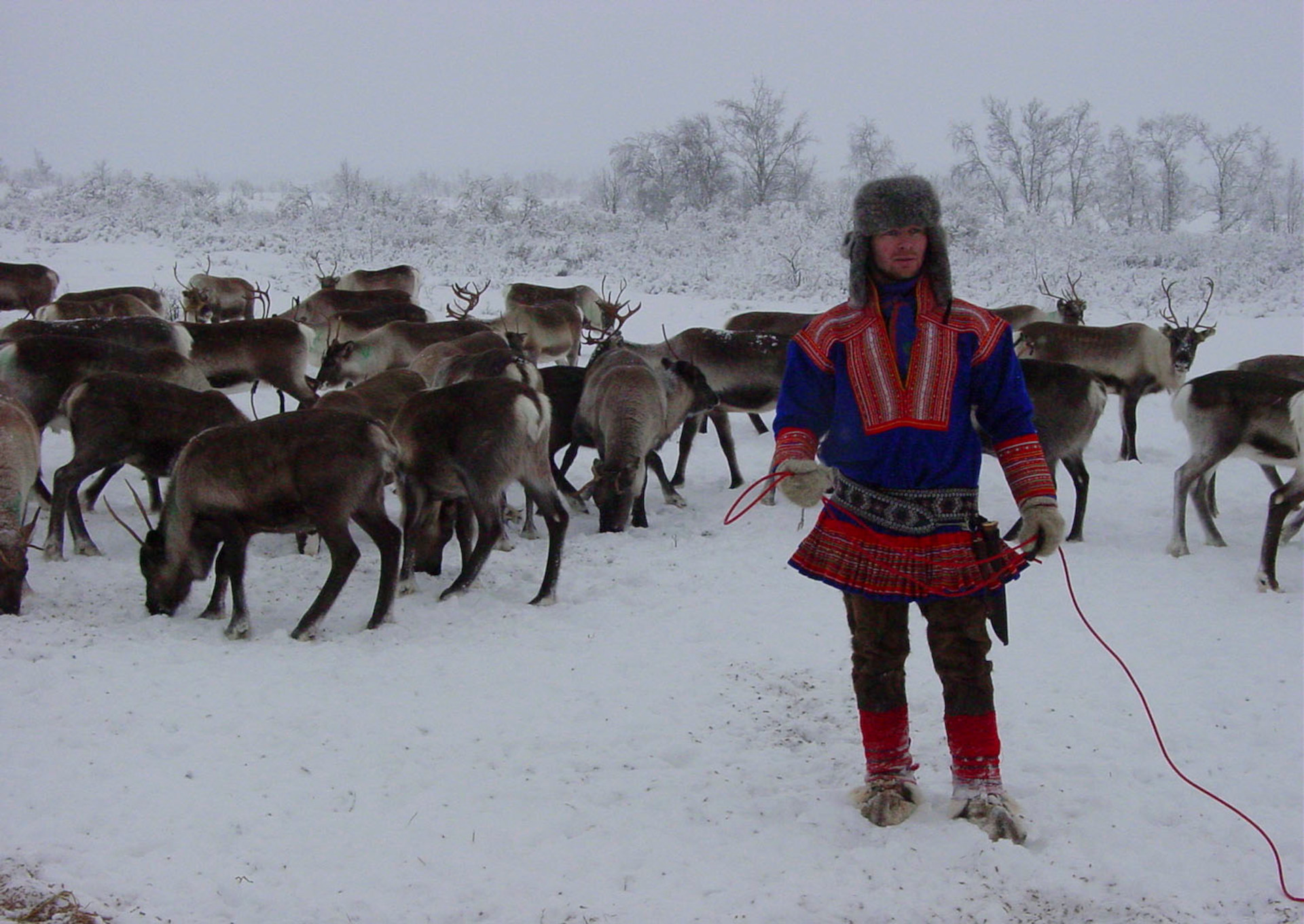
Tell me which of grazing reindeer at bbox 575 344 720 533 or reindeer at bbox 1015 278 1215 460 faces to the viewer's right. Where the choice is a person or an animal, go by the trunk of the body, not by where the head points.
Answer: the reindeer

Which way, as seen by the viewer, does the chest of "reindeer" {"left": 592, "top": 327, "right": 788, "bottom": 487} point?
to the viewer's left

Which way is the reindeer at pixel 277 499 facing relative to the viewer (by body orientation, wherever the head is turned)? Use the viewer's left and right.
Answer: facing to the left of the viewer

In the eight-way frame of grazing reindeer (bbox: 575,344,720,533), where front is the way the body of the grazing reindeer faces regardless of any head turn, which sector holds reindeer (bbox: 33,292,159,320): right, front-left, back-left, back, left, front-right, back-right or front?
back-right

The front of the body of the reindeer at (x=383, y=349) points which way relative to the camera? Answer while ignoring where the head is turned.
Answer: to the viewer's left

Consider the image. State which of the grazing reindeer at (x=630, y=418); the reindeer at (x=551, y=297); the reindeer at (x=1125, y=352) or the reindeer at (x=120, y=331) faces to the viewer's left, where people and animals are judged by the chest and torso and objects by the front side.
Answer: the reindeer at (x=120, y=331)

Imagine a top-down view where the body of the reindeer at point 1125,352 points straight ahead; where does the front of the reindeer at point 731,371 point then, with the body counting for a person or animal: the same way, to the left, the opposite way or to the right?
the opposite way

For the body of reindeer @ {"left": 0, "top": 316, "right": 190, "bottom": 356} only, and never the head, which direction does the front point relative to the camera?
to the viewer's left

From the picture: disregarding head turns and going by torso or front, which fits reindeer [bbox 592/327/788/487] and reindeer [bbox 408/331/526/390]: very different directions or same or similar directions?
very different directions

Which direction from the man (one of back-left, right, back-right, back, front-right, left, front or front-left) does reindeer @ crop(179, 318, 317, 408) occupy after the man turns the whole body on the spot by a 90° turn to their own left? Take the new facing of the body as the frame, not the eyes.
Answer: back-left

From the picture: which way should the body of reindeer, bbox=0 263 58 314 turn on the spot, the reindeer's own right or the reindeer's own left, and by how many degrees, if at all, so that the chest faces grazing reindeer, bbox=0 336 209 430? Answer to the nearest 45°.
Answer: approximately 90° to the reindeer's own left

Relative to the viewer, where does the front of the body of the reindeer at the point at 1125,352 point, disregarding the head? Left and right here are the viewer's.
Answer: facing to the right of the viewer

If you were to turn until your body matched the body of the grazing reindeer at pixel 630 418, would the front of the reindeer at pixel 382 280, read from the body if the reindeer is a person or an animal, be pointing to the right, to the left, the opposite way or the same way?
to the right
